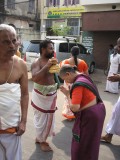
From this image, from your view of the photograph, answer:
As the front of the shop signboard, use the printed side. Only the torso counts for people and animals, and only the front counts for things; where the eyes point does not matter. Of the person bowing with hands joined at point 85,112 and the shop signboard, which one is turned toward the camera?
the shop signboard

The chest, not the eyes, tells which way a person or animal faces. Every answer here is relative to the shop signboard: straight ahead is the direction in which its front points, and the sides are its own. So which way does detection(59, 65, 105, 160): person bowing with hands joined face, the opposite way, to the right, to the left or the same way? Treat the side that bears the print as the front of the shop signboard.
to the right

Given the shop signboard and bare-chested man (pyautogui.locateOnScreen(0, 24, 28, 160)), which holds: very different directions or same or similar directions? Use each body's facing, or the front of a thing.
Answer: same or similar directions

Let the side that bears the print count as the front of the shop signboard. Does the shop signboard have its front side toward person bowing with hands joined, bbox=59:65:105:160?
yes

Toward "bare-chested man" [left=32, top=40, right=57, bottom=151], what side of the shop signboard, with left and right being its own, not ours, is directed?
front

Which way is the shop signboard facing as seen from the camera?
toward the camera

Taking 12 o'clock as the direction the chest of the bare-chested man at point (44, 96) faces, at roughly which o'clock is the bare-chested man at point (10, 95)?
the bare-chested man at point (10, 95) is roughly at 2 o'clock from the bare-chested man at point (44, 96).

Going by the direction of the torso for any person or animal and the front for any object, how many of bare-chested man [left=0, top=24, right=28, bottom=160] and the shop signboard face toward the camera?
2

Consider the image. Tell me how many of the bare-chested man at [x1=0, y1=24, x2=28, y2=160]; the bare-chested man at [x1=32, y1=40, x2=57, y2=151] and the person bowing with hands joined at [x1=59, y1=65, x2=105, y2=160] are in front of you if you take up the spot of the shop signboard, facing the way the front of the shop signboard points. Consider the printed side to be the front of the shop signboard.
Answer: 3

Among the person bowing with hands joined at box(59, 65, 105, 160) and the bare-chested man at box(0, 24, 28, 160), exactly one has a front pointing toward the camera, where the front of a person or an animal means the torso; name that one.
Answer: the bare-chested man

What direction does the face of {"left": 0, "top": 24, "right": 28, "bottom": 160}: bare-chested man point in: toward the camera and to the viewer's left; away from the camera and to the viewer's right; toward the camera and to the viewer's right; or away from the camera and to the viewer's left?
toward the camera and to the viewer's right

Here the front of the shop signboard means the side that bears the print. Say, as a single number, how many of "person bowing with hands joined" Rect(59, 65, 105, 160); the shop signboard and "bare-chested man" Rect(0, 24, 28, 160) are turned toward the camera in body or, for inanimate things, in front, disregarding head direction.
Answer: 2

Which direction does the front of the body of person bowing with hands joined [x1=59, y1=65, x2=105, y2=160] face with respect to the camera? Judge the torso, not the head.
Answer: to the viewer's left

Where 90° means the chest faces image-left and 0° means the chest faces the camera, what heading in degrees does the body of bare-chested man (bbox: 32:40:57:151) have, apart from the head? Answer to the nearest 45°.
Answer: approximately 315°

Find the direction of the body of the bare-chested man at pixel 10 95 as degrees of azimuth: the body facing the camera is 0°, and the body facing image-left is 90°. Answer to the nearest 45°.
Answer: approximately 0°
